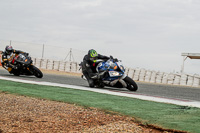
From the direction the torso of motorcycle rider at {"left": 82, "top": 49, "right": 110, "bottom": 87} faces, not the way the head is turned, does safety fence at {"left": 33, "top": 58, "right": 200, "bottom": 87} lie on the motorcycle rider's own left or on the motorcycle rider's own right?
on the motorcycle rider's own left

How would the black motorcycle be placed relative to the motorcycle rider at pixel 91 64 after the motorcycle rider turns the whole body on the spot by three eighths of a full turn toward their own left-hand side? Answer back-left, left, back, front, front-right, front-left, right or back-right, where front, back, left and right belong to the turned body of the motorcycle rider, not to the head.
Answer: front-left

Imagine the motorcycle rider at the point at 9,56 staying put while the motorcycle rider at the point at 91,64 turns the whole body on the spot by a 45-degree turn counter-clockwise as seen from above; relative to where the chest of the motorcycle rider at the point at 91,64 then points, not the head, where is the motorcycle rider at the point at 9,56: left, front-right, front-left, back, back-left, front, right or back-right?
back-left

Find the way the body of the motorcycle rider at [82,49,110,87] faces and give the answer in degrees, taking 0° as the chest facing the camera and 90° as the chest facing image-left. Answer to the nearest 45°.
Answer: approximately 315°

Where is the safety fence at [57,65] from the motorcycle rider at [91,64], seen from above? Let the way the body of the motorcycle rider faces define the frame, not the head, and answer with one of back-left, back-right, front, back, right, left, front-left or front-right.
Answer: back-left
